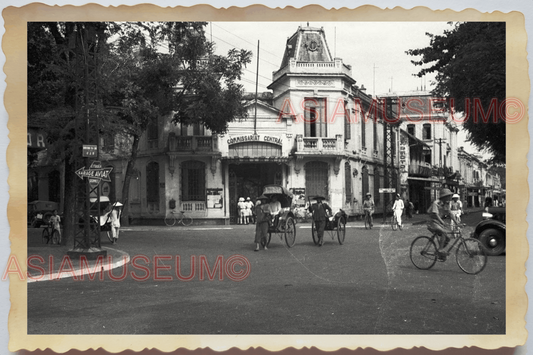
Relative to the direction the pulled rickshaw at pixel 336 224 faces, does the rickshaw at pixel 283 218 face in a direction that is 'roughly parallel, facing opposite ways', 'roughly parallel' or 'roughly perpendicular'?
roughly parallel

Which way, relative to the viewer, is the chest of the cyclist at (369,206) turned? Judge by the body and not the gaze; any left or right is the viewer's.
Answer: facing the viewer

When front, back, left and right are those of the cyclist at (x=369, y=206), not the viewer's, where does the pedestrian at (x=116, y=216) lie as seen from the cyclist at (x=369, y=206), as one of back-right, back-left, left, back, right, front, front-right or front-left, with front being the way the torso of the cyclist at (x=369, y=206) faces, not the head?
right

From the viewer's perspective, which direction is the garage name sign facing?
toward the camera

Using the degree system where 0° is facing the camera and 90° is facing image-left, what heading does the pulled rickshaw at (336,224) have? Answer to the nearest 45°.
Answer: approximately 45°

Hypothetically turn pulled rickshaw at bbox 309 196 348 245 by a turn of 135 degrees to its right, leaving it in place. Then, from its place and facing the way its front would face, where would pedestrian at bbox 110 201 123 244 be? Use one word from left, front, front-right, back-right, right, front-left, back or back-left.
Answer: left

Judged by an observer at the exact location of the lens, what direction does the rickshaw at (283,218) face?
facing the viewer and to the left of the viewer

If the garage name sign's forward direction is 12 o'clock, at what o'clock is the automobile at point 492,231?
The automobile is roughly at 10 o'clock from the garage name sign.

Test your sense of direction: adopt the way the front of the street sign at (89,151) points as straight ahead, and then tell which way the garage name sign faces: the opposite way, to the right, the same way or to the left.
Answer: the same way

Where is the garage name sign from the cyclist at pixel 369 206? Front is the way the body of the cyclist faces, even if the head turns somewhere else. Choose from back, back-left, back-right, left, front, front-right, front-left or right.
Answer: right

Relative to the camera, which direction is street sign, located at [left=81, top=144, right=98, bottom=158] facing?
toward the camera
